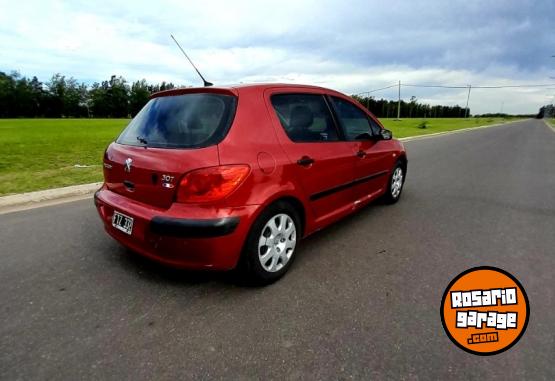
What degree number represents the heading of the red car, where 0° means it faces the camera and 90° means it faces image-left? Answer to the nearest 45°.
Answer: approximately 225°

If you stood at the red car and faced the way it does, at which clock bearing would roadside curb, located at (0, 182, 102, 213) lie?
The roadside curb is roughly at 9 o'clock from the red car.
